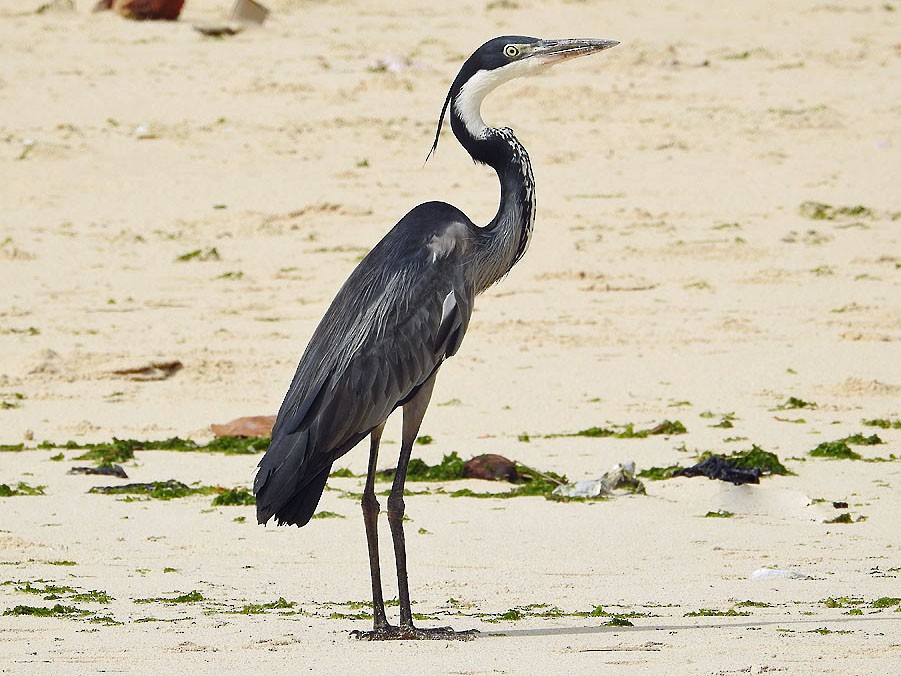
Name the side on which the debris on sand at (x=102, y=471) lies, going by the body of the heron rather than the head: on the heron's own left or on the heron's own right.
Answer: on the heron's own left

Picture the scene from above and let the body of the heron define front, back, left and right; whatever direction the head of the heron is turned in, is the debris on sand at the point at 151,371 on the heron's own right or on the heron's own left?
on the heron's own left

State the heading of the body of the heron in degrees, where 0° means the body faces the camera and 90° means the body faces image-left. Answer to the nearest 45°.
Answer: approximately 270°

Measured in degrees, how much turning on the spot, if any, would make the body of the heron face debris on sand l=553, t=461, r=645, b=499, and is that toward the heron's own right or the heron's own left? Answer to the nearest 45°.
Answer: approximately 45° to the heron's own left

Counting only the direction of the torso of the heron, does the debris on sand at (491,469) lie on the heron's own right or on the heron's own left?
on the heron's own left

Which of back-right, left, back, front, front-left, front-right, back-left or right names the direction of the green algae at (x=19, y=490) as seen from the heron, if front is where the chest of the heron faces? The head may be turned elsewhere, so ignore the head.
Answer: back-left

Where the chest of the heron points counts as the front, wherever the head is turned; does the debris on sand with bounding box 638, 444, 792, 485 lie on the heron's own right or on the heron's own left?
on the heron's own left

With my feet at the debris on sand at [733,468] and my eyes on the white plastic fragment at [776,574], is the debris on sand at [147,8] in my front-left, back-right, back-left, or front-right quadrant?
back-right

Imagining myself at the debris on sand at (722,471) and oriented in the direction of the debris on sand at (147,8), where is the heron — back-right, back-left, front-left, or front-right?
back-left

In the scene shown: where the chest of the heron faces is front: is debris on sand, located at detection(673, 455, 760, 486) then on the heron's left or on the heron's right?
on the heron's left
